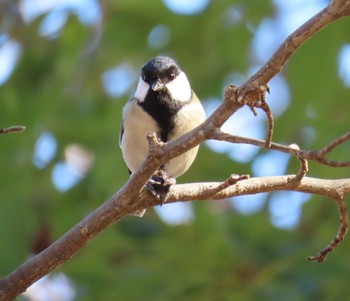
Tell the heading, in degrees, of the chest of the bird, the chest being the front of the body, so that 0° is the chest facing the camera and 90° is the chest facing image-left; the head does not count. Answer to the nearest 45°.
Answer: approximately 0°

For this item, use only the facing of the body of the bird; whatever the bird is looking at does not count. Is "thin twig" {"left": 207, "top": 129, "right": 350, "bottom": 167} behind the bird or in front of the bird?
in front
